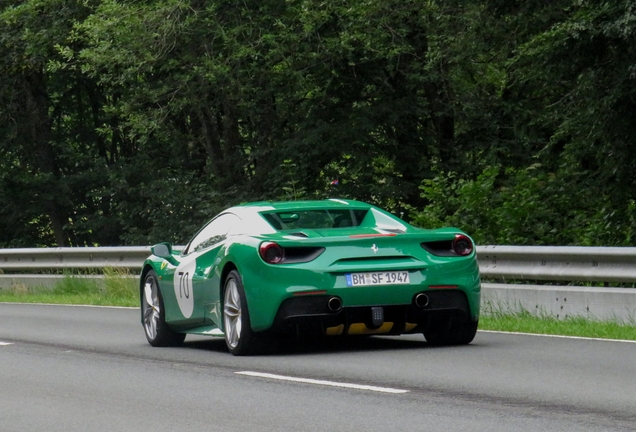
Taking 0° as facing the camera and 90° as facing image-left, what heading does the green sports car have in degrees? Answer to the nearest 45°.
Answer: approximately 135°

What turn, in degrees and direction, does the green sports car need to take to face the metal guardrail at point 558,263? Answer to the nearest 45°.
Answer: approximately 90° to its right
